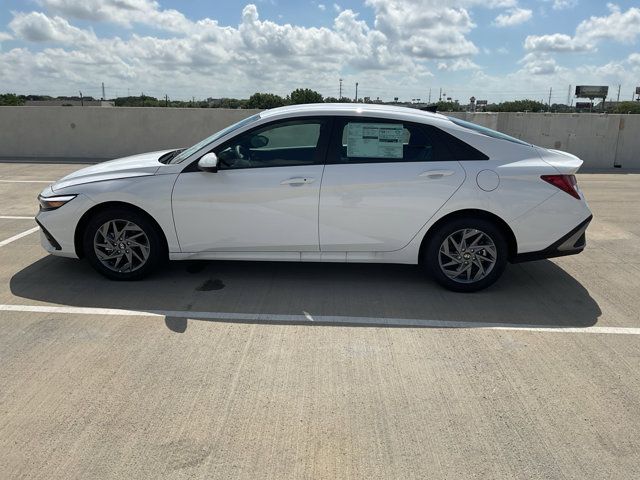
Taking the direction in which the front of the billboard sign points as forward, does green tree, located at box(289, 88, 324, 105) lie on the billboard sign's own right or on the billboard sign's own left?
on the billboard sign's own right

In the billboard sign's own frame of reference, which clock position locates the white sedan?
The white sedan is roughly at 12 o'clock from the billboard sign.

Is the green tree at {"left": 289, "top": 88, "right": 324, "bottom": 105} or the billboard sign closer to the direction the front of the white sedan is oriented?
the green tree

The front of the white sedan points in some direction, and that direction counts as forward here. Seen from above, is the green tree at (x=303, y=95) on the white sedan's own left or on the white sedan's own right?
on the white sedan's own right

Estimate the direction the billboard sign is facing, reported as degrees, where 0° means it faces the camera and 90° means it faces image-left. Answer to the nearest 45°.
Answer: approximately 0°

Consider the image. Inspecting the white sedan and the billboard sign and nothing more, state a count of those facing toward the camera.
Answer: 1

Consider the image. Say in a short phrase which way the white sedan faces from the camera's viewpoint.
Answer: facing to the left of the viewer

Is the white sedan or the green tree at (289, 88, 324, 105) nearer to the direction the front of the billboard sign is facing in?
the white sedan
